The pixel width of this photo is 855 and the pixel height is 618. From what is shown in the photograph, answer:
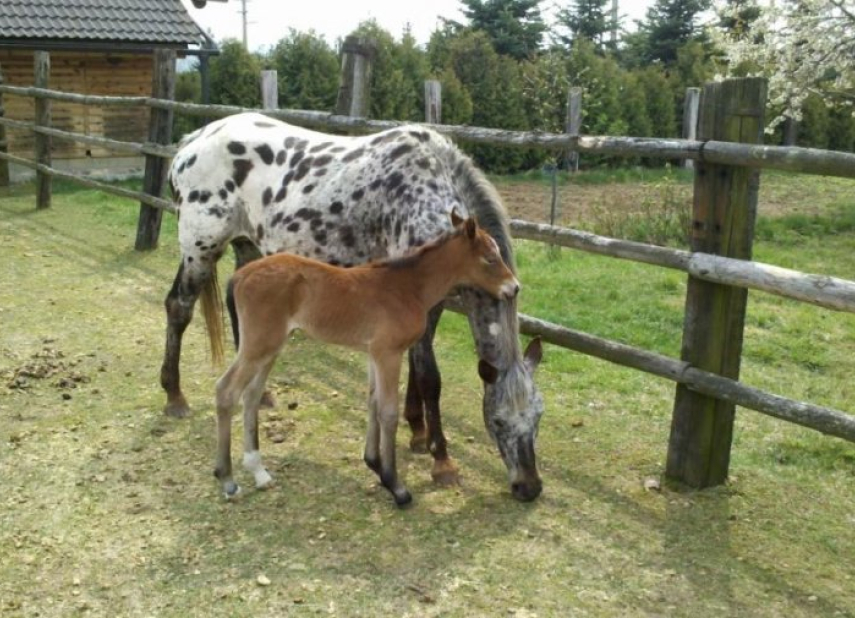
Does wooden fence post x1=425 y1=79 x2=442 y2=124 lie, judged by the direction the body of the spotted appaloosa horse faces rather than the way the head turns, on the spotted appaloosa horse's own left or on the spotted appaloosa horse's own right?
on the spotted appaloosa horse's own left

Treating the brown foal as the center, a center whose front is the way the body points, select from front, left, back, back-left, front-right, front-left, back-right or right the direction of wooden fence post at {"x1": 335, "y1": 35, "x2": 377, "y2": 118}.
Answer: left

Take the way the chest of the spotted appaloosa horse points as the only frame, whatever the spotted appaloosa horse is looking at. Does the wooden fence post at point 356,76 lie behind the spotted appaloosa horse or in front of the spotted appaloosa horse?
behind

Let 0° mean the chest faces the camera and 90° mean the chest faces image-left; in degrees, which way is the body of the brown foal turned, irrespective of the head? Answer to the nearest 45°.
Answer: approximately 270°

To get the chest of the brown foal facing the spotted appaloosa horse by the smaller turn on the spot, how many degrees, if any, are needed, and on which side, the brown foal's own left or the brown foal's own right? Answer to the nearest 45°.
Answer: approximately 90° to the brown foal's own left

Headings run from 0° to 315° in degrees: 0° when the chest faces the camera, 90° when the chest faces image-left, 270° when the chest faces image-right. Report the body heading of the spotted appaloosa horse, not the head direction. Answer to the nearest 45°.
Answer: approximately 315°
